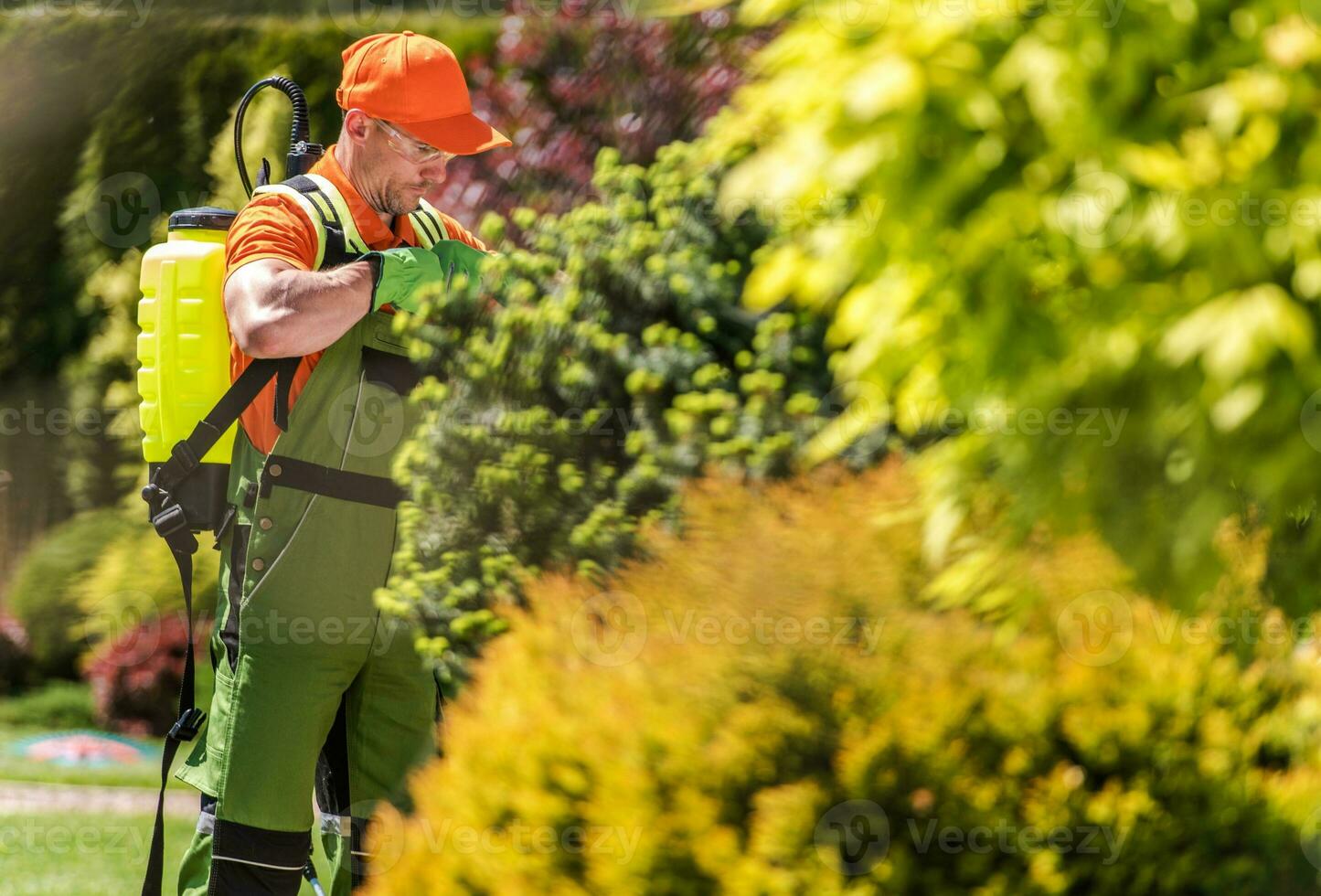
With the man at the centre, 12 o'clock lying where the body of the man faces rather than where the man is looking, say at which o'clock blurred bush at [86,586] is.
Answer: The blurred bush is roughly at 7 o'clock from the man.

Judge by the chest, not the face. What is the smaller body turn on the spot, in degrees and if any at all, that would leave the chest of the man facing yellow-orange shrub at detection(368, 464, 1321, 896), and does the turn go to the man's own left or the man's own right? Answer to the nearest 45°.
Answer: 0° — they already face it

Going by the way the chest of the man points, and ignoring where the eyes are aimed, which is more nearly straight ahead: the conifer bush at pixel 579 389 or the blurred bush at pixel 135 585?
the conifer bush

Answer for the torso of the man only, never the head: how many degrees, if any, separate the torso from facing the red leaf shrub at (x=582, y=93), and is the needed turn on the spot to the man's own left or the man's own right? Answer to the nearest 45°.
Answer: approximately 90° to the man's own left

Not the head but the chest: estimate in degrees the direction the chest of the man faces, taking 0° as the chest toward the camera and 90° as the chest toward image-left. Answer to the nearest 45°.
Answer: approximately 315°
